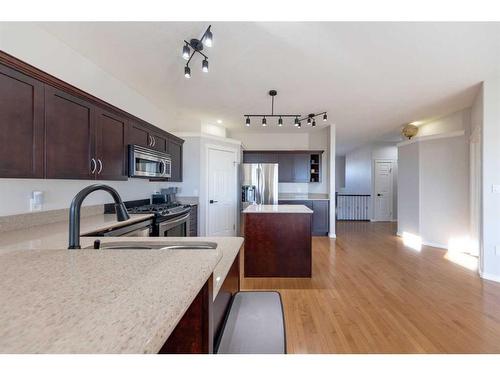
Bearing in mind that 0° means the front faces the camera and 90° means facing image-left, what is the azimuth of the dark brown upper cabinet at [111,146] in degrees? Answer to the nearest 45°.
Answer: approximately 315°

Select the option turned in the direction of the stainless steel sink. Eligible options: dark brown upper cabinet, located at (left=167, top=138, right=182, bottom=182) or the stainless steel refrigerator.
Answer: the stainless steel refrigerator

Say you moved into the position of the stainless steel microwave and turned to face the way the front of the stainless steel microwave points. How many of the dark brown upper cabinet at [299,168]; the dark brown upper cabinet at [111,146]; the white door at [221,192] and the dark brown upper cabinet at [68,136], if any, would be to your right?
2

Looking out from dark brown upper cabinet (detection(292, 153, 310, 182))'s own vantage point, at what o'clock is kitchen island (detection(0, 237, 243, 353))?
The kitchen island is roughly at 12 o'clock from the dark brown upper cabinet.

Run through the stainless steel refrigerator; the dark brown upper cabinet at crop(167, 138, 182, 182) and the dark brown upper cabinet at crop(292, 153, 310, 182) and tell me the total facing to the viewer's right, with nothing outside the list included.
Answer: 1

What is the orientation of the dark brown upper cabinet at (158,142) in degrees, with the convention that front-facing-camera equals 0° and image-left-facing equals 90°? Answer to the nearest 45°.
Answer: approximately 315°

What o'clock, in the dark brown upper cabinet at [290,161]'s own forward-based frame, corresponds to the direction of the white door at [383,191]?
The white door is roughly at 8 o'clock from the dark brown upper cabinet.

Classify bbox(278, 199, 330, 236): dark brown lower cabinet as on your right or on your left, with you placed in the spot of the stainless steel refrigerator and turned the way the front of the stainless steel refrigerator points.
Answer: on your left

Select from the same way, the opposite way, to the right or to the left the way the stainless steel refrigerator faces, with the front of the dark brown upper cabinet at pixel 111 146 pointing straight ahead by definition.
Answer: to the right

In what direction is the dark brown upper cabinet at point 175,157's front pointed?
to the viewer's right

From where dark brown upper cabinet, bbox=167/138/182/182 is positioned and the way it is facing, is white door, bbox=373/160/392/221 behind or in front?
in front
